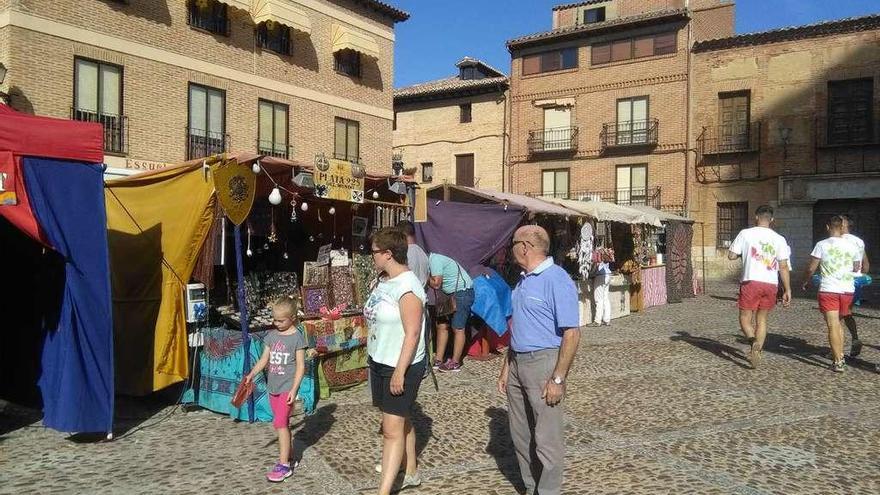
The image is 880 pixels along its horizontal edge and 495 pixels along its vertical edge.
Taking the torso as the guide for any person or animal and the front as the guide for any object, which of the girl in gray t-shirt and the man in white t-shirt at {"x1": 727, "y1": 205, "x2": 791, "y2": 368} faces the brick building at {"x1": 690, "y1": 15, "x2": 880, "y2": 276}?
the man in white t-shirt

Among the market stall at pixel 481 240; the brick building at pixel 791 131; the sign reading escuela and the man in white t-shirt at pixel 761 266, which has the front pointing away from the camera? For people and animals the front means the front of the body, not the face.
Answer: the man in white t-shirt

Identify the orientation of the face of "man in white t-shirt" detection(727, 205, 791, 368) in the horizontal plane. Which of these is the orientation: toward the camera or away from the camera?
away from the camera

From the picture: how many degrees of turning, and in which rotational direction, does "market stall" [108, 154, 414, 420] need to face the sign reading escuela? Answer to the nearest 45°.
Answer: approximately 135° to its left

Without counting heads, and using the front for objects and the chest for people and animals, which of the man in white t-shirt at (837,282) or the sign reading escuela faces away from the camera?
the man in white t-shirt

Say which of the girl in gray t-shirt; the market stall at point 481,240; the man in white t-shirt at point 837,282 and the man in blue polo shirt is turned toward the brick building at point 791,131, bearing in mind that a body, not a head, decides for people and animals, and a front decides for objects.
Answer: the man in white t-shirt

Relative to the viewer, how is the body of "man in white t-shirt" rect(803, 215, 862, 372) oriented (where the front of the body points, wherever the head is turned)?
away from the camera

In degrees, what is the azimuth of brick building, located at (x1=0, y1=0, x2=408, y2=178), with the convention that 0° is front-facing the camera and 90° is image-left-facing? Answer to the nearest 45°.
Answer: approximately 315°

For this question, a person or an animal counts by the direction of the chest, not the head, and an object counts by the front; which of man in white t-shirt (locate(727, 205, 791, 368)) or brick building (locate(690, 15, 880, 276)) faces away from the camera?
the man in white t-shirt

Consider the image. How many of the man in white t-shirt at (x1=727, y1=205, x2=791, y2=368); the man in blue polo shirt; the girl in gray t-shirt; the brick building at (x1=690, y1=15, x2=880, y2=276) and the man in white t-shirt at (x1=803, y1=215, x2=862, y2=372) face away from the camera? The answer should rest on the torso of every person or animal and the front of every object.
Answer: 2

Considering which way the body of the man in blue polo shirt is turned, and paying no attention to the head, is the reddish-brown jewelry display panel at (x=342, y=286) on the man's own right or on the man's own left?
on the man's own right

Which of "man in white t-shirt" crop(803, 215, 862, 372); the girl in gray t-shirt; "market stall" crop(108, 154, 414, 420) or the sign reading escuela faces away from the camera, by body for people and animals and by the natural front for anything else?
the man in white t-shirt
